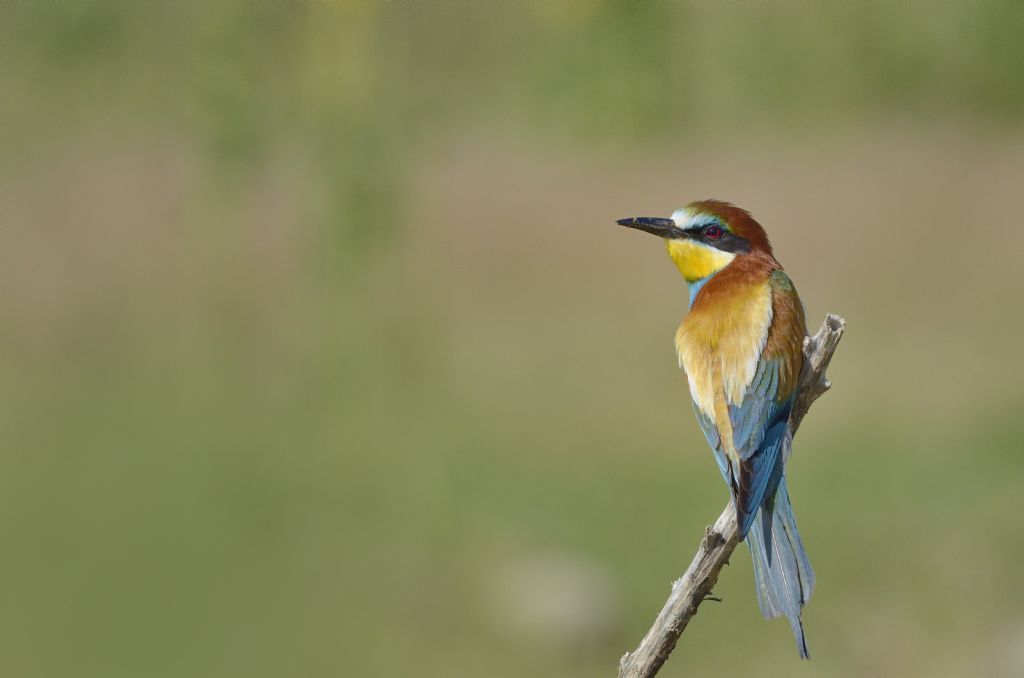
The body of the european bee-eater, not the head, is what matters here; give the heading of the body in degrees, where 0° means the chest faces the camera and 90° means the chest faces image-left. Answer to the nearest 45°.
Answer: approximately 135°
